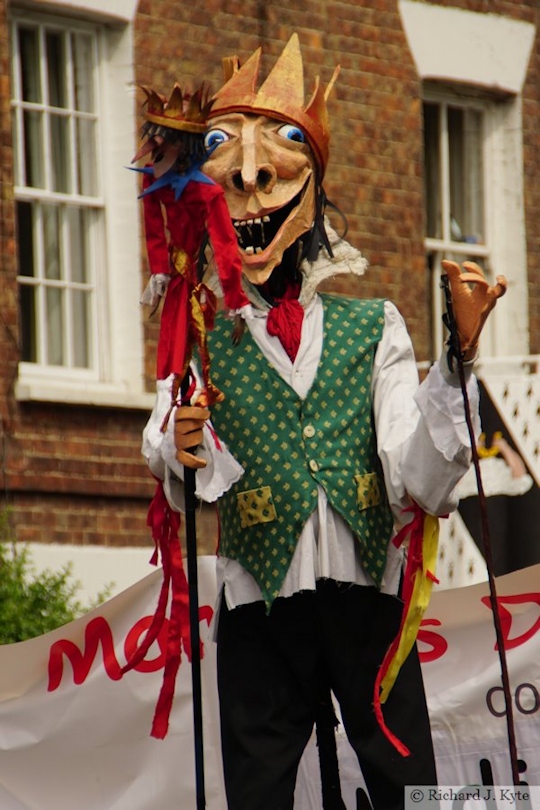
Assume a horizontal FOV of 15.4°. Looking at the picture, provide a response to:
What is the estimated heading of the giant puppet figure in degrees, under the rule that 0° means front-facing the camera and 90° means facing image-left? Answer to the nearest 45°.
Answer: approximately 0°

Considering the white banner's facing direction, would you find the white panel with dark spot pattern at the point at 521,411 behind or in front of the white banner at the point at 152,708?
behind

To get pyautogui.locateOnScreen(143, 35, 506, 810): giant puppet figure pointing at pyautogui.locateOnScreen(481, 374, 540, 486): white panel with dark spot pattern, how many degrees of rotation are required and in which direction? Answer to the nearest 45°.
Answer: approximately 180°

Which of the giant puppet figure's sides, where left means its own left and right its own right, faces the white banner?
back

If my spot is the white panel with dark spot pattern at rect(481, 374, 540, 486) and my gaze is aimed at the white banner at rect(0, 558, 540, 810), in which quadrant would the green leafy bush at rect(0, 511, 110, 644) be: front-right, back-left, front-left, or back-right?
front-right

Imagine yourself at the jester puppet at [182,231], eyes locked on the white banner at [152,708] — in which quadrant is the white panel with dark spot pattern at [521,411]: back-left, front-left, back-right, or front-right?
front-right

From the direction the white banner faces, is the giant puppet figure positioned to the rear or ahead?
ahead

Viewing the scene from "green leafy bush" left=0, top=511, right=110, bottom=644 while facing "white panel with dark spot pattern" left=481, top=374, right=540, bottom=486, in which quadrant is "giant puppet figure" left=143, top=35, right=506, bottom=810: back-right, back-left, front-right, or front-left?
front-right

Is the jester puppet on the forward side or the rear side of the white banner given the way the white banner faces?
on the forward side

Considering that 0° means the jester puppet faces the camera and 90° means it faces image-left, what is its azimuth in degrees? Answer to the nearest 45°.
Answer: approximately 45°

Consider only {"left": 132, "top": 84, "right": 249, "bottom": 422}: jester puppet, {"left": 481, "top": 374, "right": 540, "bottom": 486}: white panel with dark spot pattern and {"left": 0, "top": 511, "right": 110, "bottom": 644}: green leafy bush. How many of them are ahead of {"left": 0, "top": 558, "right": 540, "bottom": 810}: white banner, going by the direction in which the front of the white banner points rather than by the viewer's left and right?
1

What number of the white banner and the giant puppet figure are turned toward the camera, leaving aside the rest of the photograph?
2

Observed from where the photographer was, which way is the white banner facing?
facing the viewer
